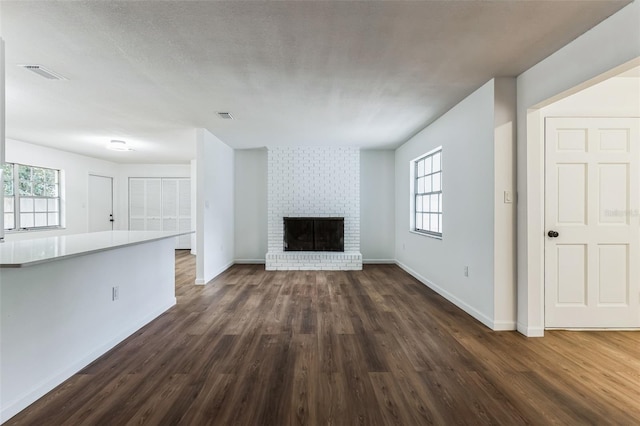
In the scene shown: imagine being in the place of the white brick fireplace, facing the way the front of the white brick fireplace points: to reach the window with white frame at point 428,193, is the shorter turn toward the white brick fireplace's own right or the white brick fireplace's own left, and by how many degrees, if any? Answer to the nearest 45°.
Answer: approximately 45° to the white brick fireplace's own left

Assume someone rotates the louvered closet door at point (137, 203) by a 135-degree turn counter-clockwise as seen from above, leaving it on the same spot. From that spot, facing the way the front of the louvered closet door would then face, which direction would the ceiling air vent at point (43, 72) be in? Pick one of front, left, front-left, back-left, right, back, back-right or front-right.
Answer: back-right

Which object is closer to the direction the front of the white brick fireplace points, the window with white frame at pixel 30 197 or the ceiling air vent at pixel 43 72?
the ceiling air vent

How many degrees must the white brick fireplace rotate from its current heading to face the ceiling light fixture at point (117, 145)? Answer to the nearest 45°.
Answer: approximately 90° to its right

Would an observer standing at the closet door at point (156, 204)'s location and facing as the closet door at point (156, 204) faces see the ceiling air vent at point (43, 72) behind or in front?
in front

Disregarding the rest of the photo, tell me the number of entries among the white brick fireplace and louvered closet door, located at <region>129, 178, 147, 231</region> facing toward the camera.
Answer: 2

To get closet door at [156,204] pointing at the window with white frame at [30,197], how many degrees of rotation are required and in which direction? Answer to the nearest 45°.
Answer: approximately 45° to its right

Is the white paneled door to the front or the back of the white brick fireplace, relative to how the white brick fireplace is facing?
to the front

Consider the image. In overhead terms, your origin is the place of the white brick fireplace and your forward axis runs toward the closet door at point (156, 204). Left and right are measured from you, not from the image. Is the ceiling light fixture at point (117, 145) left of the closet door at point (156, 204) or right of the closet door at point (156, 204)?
left

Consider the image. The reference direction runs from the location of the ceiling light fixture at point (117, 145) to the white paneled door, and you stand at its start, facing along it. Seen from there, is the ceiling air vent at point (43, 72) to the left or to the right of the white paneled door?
right

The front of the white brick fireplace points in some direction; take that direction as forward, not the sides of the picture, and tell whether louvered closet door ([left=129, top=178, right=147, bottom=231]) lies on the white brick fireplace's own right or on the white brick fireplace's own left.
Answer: on the white brick fireplace's own right
